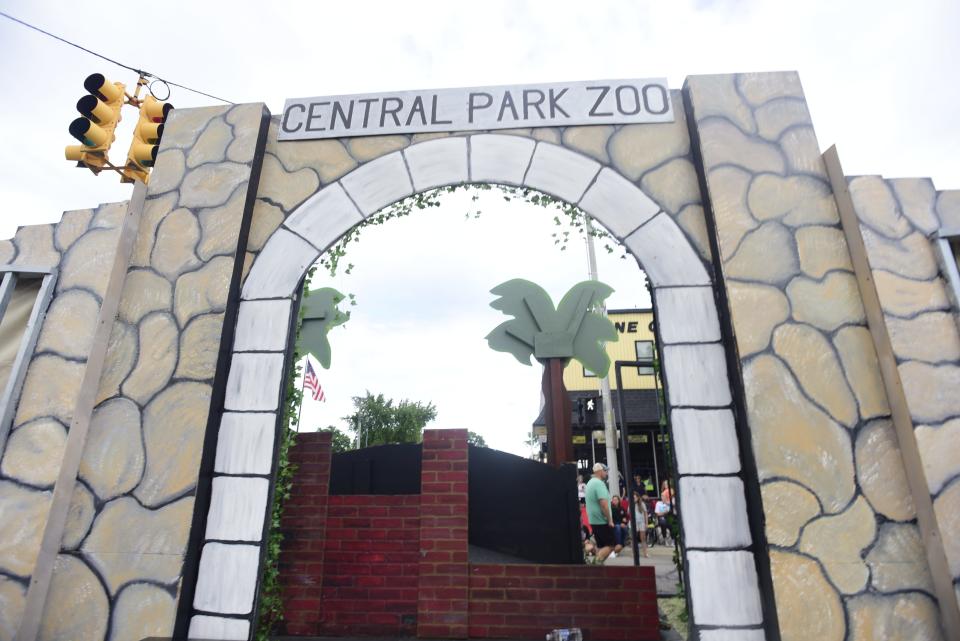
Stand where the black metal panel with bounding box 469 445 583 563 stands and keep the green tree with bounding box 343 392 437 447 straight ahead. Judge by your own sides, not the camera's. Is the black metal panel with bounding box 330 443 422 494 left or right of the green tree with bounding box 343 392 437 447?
left

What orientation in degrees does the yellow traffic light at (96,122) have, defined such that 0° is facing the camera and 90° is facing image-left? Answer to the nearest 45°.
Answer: approximately 45°

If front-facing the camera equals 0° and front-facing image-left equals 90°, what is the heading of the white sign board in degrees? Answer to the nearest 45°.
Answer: approximately 0°

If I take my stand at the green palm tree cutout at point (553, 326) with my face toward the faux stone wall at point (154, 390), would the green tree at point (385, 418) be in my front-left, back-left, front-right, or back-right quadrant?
back-right

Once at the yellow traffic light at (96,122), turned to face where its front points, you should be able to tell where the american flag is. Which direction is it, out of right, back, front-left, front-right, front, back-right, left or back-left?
back

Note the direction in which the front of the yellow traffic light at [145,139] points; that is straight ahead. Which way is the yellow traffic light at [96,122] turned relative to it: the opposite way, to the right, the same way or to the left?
to the right

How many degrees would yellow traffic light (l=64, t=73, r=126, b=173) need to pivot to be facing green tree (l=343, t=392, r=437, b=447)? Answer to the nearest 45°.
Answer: approximately 180°

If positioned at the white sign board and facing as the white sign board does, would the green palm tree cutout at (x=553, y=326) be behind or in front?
behind
